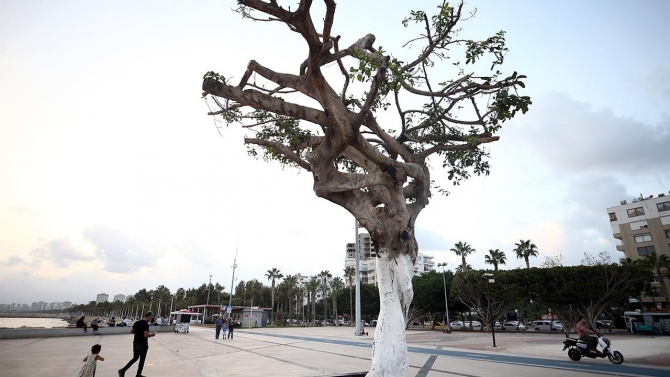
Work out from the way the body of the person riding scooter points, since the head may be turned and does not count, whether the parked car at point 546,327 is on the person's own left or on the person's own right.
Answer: on the person's own left

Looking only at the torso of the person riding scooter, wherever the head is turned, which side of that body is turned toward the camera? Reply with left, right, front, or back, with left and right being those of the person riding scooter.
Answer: right

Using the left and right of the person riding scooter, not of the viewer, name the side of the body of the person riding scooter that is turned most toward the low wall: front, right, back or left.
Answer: back
